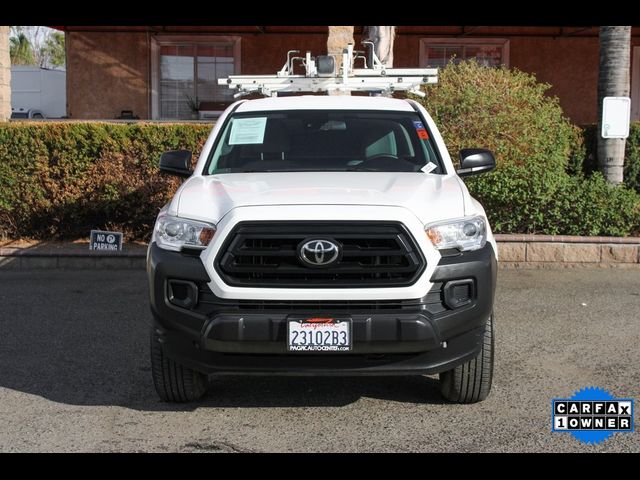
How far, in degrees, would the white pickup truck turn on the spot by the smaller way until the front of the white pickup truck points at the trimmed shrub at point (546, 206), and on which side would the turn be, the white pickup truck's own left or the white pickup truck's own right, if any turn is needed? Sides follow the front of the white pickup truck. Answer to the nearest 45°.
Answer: approximately 135° to the white pickup truck's own left

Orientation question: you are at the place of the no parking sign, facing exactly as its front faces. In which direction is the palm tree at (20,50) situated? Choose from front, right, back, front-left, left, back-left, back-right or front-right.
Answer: back

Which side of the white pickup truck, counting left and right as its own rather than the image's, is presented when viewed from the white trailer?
back

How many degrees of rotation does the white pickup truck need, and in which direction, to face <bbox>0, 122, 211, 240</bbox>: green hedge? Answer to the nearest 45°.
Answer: approximately 135° to its right

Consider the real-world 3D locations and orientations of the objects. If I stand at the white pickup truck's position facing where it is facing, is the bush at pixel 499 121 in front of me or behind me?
behind

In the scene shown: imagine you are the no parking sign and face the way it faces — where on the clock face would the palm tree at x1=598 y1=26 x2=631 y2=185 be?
The palm tree is roughly at 9 o'clock from the no parking sign.

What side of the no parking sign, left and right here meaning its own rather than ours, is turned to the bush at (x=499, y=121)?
left

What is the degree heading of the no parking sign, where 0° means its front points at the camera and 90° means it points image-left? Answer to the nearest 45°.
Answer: approximately 0°

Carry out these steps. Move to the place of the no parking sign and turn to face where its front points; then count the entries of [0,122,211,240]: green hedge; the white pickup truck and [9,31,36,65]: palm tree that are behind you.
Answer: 2

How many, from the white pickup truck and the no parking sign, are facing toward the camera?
2

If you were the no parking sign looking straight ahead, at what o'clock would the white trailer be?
The white trailer is roughly at 6 o'clock from the no parking sign.

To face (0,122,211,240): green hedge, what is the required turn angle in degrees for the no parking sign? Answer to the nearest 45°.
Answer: approximately 180°
